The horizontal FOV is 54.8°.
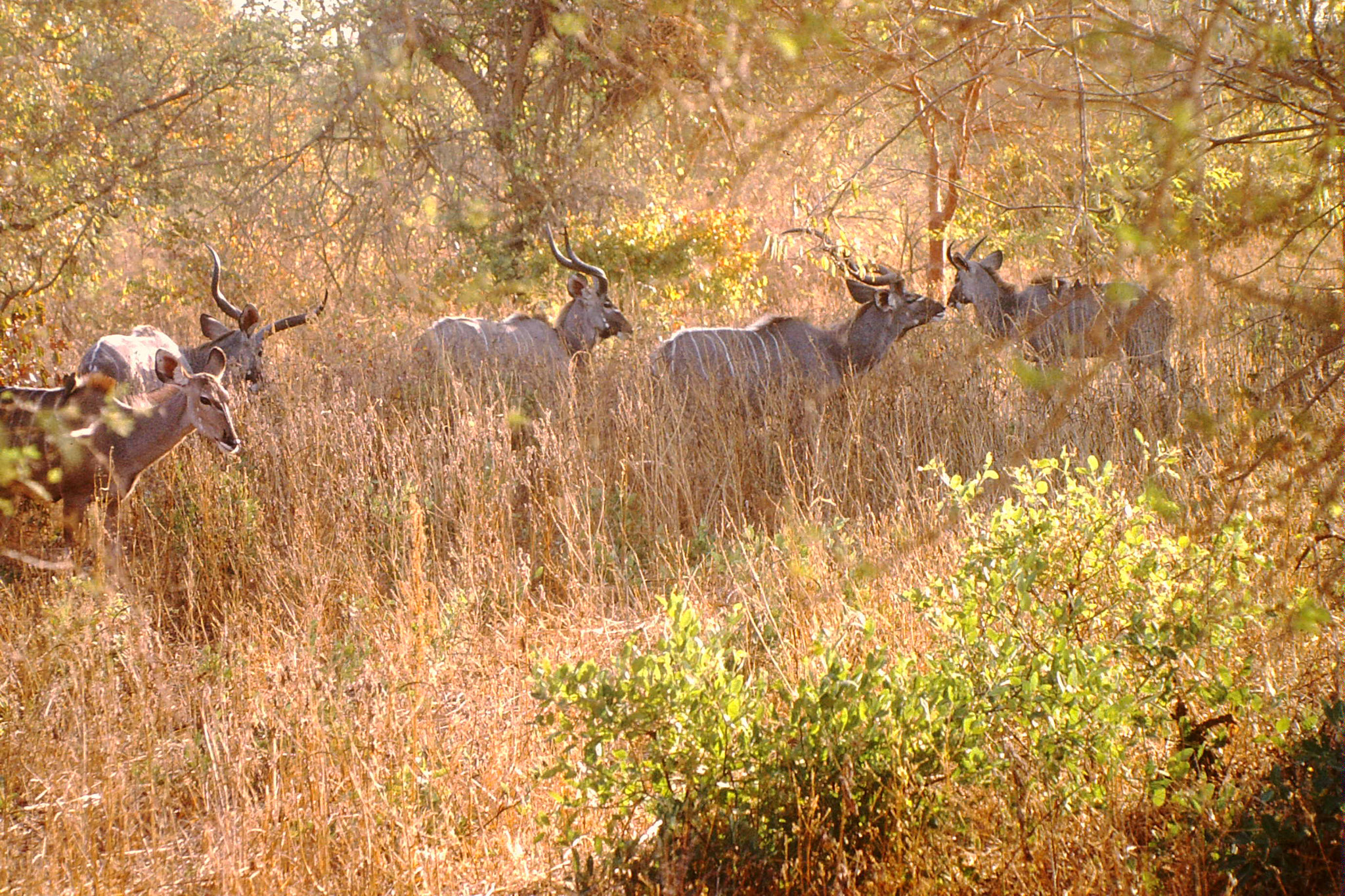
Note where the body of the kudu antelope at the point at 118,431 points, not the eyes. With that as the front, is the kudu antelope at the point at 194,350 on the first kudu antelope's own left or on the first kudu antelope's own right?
on the first kudu antelope's own left

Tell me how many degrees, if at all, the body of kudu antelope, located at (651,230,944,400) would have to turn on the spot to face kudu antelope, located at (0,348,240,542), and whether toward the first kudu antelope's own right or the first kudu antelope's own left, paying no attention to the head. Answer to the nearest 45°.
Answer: approximately 135° to the first kudu antelope's own right

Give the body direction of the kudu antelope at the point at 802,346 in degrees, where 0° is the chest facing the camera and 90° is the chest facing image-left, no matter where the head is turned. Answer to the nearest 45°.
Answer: approximately 270°

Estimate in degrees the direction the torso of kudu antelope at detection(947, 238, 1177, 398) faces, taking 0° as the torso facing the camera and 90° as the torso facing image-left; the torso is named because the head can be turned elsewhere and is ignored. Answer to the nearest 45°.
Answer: approximately 90°

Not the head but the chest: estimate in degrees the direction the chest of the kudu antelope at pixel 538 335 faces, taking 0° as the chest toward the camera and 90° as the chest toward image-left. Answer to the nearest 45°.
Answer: approximately 270°

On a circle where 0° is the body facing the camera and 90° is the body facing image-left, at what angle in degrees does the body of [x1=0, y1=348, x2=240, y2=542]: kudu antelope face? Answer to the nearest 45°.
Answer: approximately 270°

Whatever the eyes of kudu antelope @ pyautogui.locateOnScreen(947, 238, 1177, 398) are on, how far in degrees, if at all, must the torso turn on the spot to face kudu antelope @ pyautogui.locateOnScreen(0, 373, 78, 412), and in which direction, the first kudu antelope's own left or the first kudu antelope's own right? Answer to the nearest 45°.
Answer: approximately 45° to the first kudu antelope's own left
